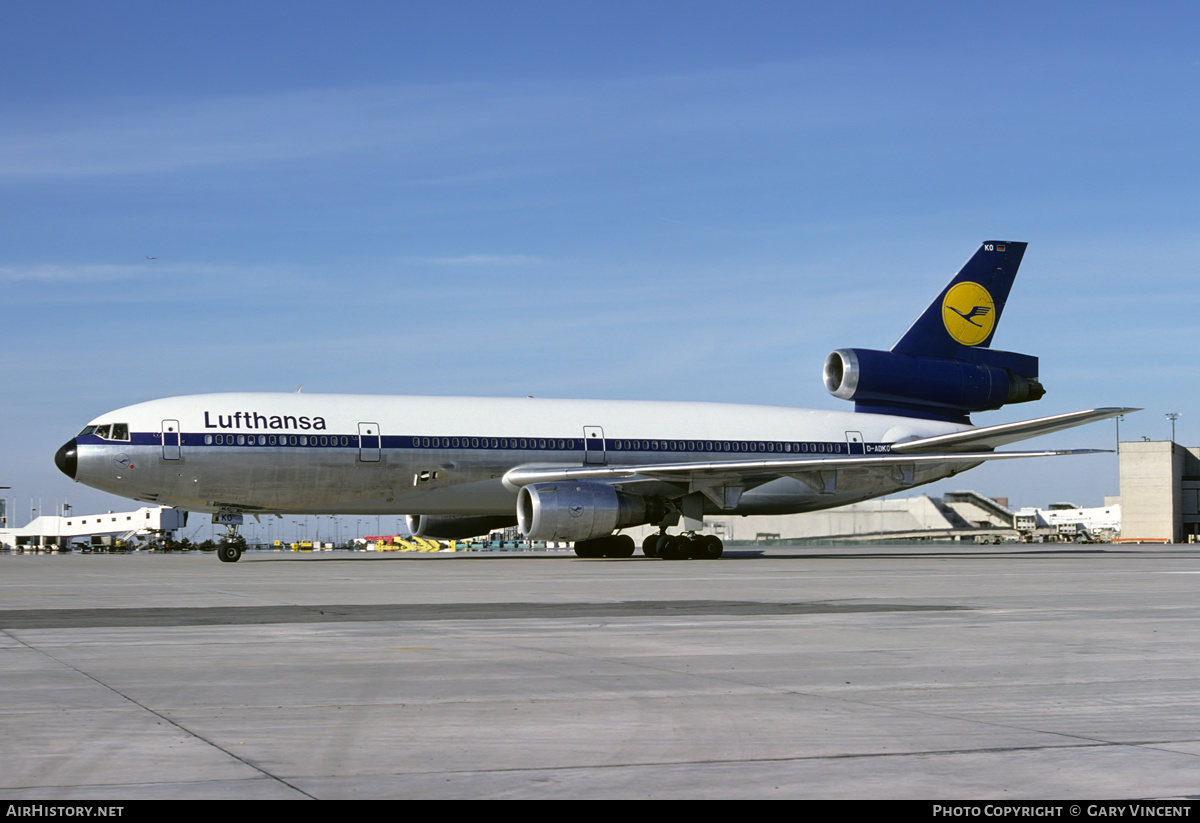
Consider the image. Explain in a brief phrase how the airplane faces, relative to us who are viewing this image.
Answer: facing the viewer and to the left of the viewer
